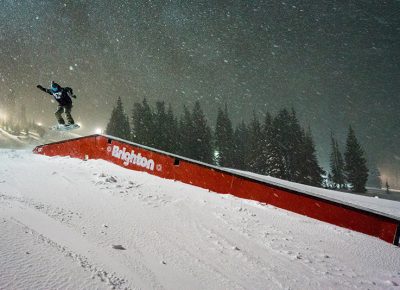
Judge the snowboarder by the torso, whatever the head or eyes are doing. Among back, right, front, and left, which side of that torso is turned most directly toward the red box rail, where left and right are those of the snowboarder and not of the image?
left

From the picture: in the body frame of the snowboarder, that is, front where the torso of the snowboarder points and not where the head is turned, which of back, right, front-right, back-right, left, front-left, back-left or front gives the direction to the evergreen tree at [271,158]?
back

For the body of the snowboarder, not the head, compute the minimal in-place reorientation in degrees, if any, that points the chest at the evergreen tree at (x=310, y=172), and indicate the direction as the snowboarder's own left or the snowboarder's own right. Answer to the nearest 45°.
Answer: approximately 180°

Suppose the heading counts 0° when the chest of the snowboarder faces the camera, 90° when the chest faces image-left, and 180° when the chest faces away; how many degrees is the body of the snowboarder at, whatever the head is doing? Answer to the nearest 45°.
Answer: approximately 45°

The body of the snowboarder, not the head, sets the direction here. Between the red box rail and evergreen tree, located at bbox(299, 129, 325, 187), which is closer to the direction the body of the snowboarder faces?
the red box rail

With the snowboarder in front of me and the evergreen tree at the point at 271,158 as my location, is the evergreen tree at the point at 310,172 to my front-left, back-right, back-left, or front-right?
back-left
